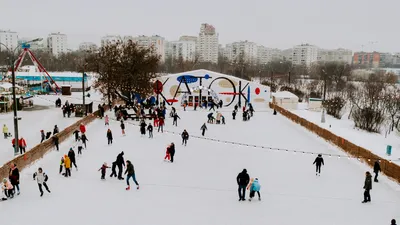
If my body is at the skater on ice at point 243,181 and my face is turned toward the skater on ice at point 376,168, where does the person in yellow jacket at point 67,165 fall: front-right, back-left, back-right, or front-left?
back-left

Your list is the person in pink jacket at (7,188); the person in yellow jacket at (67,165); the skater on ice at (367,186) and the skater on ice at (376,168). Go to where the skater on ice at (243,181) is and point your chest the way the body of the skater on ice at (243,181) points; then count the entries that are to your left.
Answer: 2

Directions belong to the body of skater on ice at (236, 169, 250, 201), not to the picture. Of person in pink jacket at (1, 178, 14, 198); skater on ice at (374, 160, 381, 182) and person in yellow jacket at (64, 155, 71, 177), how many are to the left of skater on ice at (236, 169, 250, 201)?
2

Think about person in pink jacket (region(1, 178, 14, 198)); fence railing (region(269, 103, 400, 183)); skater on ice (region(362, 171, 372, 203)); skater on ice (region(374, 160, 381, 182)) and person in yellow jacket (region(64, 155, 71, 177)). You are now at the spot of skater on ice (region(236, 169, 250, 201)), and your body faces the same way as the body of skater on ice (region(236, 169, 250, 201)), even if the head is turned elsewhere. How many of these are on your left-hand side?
2

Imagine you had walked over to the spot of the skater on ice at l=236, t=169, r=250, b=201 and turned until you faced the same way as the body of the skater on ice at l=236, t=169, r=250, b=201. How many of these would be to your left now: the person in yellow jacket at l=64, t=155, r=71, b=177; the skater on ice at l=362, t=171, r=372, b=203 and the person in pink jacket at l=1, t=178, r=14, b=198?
2

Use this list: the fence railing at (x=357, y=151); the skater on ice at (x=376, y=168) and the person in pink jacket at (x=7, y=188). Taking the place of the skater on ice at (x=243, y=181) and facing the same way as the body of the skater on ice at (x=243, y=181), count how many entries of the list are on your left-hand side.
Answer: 1

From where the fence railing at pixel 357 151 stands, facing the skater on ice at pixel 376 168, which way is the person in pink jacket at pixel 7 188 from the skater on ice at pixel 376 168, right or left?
right

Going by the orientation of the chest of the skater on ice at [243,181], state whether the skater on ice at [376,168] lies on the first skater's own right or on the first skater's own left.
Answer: on the first skater's own right

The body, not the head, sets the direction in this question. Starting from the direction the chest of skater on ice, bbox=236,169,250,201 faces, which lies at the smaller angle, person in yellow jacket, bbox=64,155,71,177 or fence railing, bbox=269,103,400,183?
the fence railing

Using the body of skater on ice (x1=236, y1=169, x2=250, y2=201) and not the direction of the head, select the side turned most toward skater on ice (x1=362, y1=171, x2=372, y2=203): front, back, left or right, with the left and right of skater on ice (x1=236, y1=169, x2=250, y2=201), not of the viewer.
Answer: right

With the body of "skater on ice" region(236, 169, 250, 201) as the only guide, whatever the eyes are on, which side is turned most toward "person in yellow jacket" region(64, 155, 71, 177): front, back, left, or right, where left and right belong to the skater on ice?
left

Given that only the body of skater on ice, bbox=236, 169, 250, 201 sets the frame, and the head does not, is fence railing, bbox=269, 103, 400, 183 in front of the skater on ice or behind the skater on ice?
in front

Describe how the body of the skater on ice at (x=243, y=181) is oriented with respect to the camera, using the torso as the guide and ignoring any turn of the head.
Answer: away from the camera
